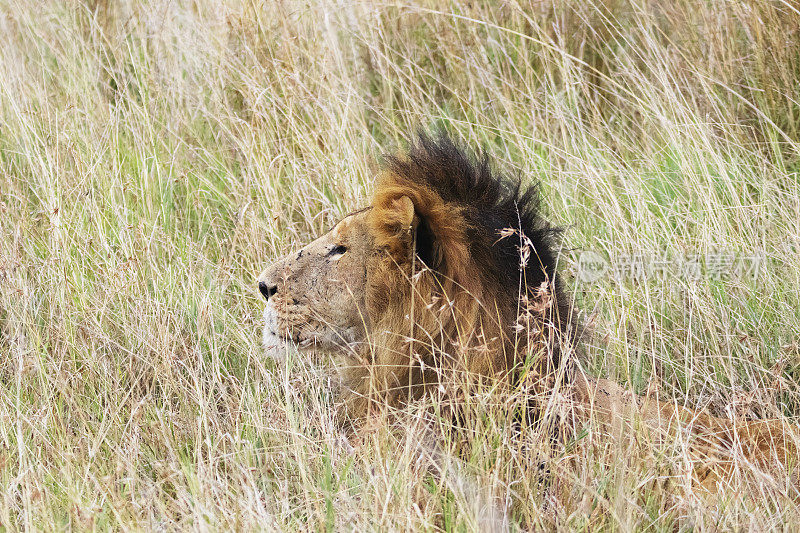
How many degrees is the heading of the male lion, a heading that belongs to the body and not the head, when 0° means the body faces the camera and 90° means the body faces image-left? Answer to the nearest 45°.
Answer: approximately 90°
